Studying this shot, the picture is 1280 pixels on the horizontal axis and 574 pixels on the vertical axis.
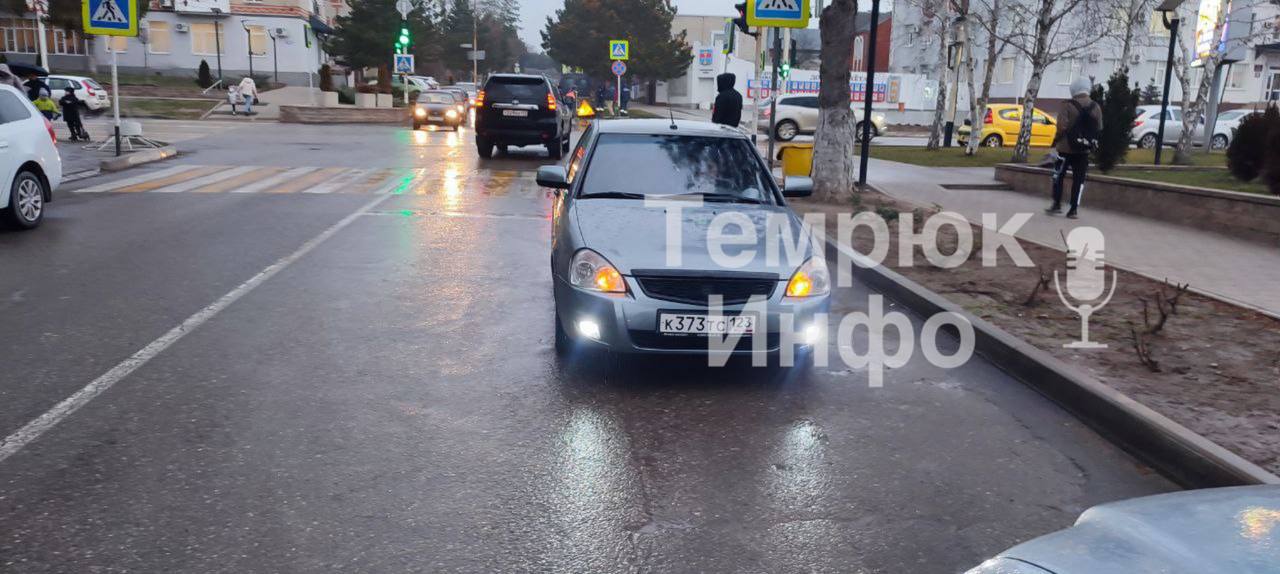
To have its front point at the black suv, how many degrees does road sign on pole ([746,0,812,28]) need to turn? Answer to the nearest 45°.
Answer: approximately 135° to its right

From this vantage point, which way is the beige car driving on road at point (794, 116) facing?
to the viewer's right

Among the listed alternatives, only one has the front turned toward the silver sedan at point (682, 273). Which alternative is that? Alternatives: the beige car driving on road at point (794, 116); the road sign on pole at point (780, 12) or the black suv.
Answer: the road sign on pole

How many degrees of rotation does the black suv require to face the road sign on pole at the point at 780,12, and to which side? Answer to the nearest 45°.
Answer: approximately 135° to its right

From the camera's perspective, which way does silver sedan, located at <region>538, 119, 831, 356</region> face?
toward the camera

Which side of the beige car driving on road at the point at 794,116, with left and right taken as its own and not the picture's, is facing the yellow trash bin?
right

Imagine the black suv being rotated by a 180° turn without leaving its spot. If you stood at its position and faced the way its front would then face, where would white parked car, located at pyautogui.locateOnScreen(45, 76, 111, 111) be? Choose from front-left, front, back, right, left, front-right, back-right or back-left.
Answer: back-right

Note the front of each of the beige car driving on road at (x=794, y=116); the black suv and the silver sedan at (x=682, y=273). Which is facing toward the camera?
the silver sedan

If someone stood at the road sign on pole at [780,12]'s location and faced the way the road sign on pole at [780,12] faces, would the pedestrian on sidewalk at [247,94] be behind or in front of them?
behind

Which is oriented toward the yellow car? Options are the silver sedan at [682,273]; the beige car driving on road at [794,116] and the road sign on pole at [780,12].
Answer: the beige car driving on road

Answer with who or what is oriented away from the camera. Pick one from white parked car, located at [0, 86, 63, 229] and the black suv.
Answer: the black suv

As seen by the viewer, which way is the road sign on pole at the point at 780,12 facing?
toward the camera

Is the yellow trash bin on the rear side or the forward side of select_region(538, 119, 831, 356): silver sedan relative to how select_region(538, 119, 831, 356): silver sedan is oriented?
on the rear side

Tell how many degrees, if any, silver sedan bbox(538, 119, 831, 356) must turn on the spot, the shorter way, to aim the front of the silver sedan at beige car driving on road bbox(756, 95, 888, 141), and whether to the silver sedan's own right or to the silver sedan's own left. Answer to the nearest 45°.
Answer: approximately 180°

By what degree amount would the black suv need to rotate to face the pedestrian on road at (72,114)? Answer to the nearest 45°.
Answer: approximately 90° to its left

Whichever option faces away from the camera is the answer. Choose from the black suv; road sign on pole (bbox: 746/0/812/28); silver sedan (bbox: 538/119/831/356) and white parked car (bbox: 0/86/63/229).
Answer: the black suv
